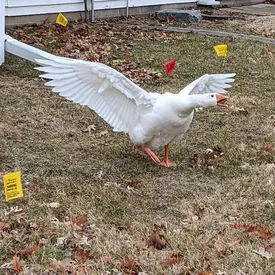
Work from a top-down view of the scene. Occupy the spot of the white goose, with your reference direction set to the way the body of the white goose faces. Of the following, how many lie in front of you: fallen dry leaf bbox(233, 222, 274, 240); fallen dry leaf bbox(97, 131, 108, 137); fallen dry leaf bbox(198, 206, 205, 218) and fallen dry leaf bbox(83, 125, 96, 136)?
2

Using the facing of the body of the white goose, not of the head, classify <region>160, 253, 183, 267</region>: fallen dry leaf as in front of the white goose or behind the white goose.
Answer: in front

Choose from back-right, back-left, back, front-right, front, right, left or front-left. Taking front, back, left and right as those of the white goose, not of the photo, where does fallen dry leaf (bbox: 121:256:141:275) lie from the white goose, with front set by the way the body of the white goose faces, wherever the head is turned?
front-right

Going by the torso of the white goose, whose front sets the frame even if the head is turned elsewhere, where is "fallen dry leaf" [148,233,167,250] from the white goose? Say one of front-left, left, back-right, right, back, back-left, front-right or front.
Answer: front-right

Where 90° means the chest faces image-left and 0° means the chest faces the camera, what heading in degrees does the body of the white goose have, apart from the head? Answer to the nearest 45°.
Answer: approximately 315°

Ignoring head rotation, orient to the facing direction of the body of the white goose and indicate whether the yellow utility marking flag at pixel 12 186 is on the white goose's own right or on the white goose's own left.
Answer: on the white goose's own right

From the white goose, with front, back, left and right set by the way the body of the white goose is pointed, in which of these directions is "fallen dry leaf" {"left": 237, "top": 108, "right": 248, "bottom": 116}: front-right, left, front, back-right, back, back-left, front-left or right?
left
